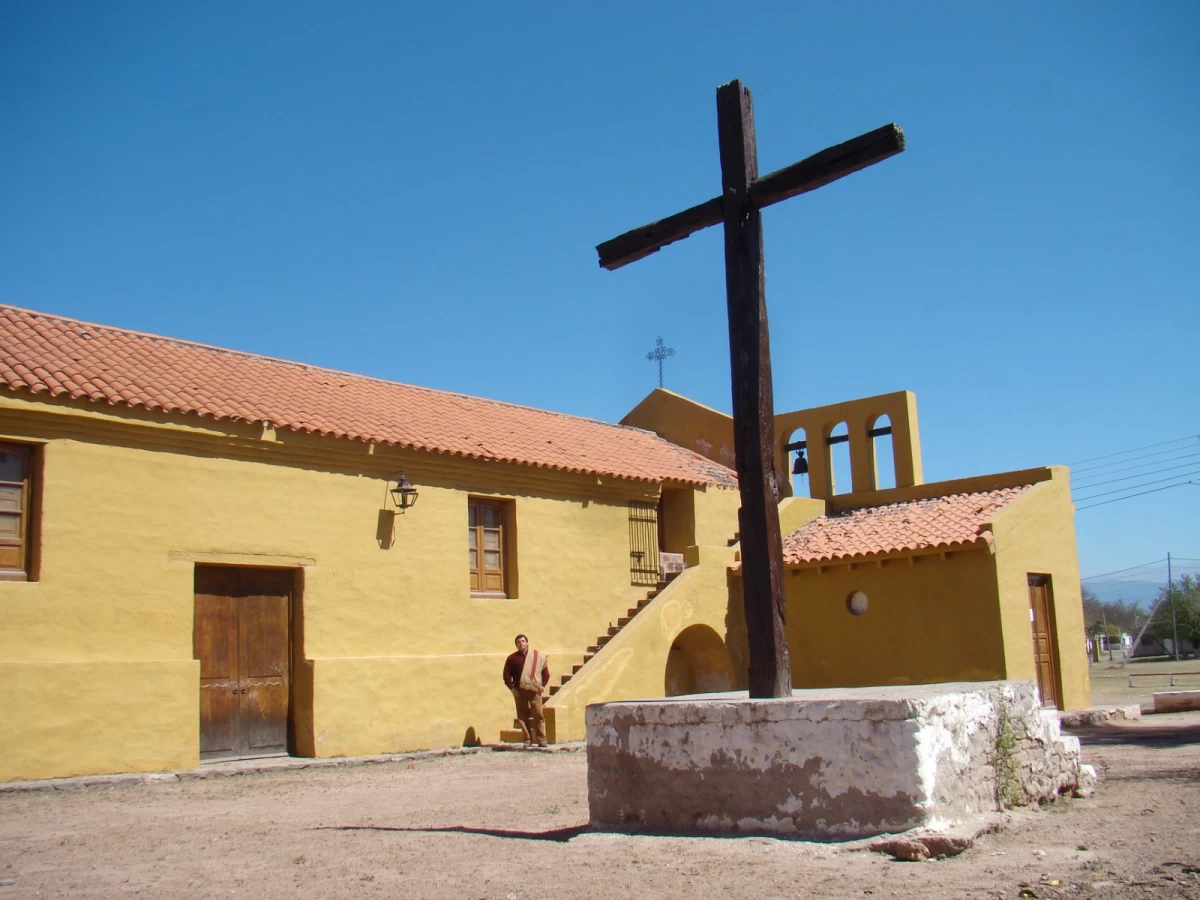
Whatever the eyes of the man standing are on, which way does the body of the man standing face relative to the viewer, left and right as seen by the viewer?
facing the viewer

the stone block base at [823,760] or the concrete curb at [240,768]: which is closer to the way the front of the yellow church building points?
the stone block base

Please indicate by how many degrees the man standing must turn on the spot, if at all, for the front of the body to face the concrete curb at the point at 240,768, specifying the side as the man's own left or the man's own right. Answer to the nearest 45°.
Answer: approximately 45° to the man's own right

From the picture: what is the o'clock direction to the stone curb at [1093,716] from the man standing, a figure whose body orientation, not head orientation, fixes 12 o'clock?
The stone curb is roughly at 9 o'clock from the man standing.

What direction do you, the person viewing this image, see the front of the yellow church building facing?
facing the viewer and to the right of the viewer

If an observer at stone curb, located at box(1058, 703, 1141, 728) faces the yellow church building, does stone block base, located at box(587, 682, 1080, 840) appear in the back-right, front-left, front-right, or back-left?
front-left

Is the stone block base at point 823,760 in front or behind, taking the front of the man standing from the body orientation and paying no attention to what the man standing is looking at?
in front
